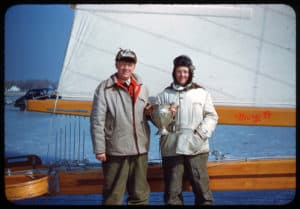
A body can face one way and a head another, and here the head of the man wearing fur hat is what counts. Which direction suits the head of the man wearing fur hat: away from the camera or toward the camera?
toward the camera

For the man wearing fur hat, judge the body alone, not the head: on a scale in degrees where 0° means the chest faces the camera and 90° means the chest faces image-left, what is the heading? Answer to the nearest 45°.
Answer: approximately 0°
